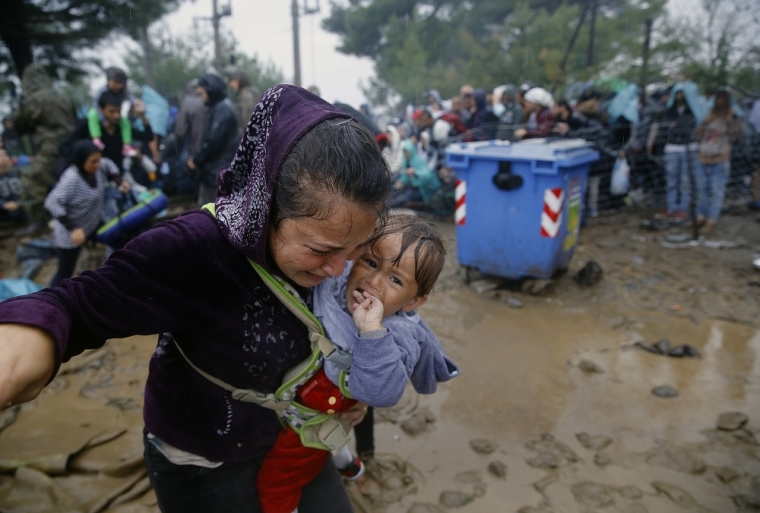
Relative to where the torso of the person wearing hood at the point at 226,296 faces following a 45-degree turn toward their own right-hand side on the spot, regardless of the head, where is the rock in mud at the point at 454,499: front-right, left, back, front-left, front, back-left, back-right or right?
back-left

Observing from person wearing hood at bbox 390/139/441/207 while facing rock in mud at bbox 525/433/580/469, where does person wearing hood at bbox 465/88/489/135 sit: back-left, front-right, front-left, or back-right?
back-left

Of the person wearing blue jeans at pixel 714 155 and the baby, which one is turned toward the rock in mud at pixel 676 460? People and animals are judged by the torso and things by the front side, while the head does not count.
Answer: the person wearing blue jeans

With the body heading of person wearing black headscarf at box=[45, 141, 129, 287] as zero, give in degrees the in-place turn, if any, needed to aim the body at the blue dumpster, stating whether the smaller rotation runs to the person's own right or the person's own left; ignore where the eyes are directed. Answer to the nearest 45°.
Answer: approximately 45° to the person's own left

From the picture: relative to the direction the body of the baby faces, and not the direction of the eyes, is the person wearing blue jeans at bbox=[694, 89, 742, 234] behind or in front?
behind

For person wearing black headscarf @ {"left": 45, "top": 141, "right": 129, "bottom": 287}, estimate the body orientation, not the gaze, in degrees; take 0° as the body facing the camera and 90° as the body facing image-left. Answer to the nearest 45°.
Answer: approximately 315°

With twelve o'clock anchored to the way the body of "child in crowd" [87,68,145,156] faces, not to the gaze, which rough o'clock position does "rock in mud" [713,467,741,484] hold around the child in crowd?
The rock in mud is roughly at 11 o'clock from the child in crowd.

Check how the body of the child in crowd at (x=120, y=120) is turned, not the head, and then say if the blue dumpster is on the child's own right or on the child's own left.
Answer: on the child's own left

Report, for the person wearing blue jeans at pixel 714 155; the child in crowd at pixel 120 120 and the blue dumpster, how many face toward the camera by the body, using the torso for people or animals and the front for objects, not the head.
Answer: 3

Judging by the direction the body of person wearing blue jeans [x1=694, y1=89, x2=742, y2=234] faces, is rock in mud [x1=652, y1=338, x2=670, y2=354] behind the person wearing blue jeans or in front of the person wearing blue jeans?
in front

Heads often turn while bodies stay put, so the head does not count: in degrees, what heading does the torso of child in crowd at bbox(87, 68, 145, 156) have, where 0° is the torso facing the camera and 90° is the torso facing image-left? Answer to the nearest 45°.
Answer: approximately 0°

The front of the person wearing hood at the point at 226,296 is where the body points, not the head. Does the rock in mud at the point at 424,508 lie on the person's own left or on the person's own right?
on the person's own left
